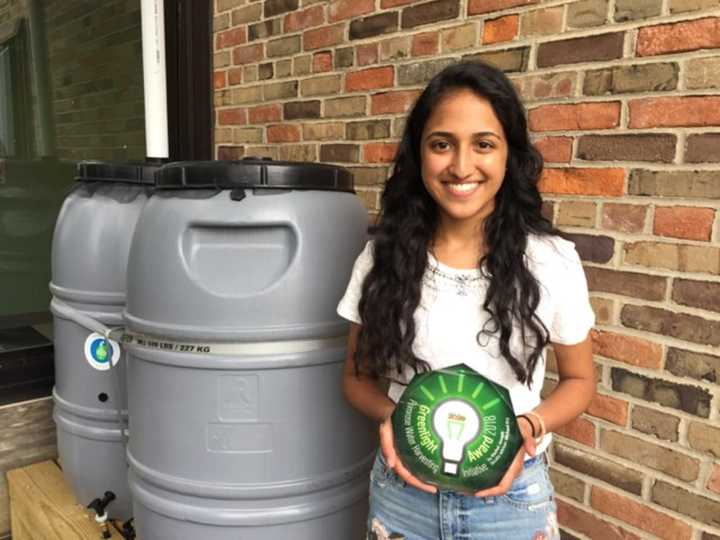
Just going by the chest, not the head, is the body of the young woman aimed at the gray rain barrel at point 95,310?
no

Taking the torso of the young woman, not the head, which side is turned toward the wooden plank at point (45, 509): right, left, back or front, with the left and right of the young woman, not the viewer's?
right

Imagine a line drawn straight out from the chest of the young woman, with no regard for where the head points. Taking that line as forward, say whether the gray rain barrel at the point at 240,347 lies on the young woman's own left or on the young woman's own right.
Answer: on the young woman's own right

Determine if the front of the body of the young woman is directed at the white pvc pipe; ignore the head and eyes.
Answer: no

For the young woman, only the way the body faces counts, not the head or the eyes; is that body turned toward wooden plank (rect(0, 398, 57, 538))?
no

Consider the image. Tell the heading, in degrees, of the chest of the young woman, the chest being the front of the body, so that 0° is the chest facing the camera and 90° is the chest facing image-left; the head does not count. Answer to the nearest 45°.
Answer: approximately 0°

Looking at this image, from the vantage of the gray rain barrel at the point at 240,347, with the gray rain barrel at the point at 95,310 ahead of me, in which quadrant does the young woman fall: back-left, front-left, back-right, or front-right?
back-right

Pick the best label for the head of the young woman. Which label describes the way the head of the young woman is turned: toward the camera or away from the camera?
toward the camera
